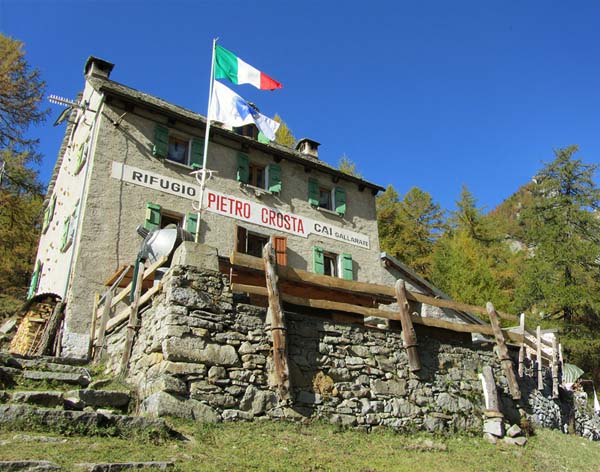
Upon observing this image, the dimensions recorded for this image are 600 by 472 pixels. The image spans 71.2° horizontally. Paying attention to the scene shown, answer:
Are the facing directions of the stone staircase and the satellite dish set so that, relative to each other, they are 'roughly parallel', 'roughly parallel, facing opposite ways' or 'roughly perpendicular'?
roughly perpendicular

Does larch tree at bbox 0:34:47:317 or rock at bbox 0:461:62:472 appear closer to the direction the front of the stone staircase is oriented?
the rock

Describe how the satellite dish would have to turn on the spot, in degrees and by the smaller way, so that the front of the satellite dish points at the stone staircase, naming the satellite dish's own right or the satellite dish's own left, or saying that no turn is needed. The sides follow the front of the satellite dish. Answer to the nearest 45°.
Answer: approximately 90° to the satellite dish's own left

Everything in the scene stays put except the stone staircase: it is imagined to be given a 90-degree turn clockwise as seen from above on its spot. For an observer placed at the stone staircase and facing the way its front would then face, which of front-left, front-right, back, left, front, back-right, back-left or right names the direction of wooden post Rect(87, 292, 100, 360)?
right

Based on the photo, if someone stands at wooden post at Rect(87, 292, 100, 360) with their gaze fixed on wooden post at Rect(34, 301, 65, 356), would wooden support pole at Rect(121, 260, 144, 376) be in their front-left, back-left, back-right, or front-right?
back-left

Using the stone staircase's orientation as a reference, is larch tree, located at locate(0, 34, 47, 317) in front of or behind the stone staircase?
behind

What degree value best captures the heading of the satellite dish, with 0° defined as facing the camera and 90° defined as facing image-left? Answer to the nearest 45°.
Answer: approximately 90°
